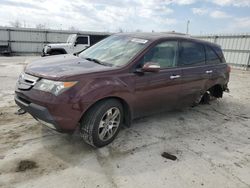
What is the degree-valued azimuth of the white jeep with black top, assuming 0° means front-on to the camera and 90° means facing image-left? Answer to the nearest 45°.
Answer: approximately 90°

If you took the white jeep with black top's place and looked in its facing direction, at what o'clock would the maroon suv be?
The maroon suv is roughly at 9 o'clock from the white jeep with black top.

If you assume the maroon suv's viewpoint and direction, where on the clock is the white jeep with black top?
The white jeep with black top is roughly at 4 o'clock from the maroon suv.
